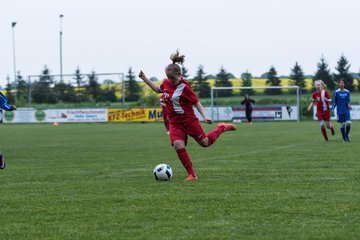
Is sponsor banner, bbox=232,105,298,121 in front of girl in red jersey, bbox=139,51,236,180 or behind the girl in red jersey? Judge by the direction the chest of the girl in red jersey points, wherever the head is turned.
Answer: behind

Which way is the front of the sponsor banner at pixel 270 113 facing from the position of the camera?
facing the viewer

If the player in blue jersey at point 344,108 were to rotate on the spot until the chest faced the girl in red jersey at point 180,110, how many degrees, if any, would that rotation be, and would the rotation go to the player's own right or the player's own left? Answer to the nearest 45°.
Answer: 0° — they already face them

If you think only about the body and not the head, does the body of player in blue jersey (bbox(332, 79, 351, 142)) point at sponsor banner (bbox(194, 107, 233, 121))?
no

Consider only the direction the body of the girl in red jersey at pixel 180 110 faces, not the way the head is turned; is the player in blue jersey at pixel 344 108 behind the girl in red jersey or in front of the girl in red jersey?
behind

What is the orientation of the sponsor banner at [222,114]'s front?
toward the camera

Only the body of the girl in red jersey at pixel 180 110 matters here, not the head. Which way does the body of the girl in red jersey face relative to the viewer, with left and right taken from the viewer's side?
facing the viewer and to the left of the viewer

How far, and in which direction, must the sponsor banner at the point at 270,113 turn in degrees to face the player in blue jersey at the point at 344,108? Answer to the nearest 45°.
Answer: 0° — it already faces them

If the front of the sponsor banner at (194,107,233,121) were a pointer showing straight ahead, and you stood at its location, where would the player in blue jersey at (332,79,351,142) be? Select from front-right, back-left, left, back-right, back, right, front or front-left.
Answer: front

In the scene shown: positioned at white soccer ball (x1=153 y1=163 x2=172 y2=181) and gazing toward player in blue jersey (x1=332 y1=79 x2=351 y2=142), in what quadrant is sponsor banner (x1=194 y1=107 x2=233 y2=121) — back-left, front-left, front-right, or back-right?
front-left

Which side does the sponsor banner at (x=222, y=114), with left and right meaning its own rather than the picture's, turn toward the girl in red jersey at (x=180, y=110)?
front

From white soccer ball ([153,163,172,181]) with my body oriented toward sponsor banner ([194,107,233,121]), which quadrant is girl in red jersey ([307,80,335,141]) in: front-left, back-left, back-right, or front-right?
front-right

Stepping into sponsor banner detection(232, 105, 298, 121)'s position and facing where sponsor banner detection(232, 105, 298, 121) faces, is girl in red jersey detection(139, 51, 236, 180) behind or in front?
in front

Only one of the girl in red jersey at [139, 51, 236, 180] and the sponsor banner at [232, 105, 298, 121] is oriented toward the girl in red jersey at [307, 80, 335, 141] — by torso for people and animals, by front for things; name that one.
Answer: the sponsor banner

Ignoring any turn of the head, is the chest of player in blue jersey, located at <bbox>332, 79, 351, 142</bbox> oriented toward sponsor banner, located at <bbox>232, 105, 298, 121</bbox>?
no
